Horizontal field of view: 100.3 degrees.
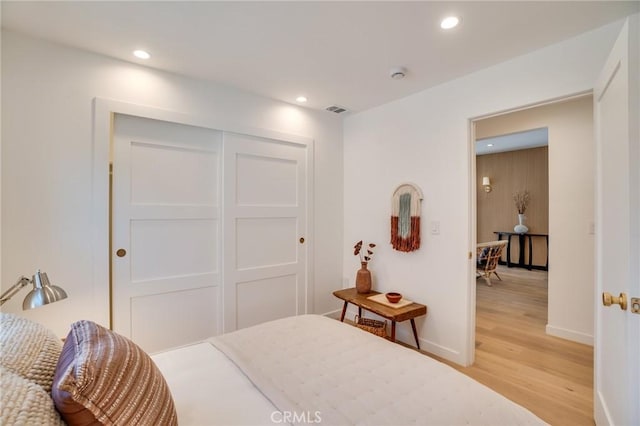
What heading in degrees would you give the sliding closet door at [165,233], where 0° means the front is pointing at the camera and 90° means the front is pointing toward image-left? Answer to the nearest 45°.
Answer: approximately 315°

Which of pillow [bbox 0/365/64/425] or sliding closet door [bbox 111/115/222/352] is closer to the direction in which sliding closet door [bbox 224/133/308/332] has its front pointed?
the pillow

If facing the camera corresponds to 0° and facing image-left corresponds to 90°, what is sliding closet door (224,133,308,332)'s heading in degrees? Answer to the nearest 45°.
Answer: approximately 315°

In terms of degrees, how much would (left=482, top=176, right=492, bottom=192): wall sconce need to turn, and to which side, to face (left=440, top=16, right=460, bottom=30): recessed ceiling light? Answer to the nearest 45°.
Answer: approximately 45° to its left

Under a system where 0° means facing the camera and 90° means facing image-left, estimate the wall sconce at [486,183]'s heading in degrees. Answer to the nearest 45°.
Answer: approximately 45°

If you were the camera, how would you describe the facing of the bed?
facing away from the viewer and to the right of the viewer
